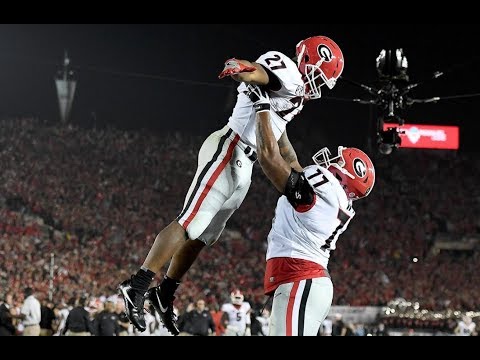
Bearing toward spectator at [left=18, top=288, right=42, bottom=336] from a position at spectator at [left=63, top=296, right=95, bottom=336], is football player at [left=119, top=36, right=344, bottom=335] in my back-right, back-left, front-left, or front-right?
back-left

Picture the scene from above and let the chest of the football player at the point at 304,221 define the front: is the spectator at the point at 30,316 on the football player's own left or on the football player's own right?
on the football player's own right

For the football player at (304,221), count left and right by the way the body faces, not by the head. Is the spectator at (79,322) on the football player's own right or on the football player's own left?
on the football player's own right
